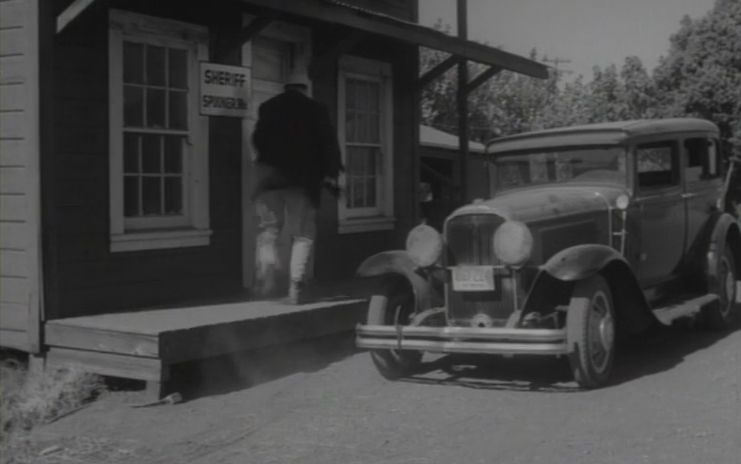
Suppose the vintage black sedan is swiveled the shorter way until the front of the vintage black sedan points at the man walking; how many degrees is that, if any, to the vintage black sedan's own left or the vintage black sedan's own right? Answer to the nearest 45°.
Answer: approximately 45° to the vintage black sedan's own right

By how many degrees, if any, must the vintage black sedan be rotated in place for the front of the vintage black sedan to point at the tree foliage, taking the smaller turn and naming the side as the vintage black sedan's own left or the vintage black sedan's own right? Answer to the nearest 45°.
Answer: approximately 135° to the vintage black sedan's own right

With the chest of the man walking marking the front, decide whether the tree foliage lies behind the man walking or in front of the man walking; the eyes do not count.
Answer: in front

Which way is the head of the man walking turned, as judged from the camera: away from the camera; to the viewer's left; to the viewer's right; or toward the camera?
away from the camera

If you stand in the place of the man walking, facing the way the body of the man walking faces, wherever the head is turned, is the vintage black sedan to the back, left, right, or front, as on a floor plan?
right

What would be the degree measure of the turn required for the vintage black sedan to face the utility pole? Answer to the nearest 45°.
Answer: approximately 135° to its right

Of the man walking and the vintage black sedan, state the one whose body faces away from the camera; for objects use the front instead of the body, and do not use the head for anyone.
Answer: the man walking

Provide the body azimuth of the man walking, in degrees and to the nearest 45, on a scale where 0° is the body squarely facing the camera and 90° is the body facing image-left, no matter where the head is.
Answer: approximately 180°

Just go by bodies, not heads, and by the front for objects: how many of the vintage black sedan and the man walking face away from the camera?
1

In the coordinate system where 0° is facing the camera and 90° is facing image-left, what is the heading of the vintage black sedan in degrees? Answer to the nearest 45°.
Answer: approximately 45°
